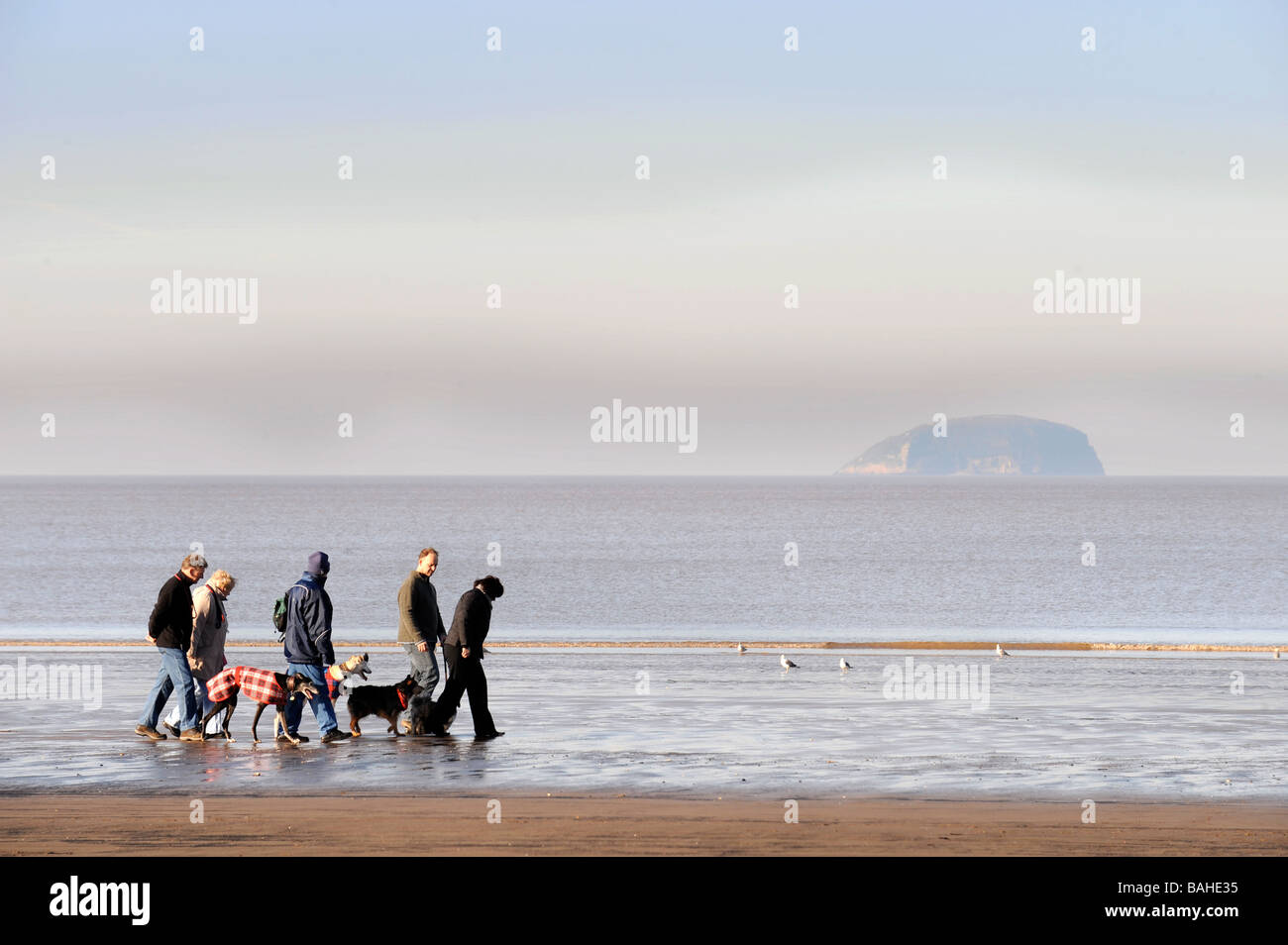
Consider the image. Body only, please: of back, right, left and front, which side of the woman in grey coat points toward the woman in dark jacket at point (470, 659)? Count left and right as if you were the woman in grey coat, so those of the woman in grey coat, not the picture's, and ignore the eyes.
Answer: front

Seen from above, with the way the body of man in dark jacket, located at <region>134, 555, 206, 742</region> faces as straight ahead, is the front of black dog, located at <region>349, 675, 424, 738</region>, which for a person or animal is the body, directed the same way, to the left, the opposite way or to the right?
the same way

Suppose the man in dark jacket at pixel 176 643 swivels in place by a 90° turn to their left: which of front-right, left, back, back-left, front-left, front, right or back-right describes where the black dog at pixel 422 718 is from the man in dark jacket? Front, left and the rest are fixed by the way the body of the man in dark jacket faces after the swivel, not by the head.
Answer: right

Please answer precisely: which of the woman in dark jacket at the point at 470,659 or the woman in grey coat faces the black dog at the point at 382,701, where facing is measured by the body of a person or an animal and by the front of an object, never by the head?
the woman in grey coat

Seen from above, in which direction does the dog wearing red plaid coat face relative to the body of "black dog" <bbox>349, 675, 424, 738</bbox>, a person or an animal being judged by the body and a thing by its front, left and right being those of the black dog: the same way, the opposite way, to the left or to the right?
the same way

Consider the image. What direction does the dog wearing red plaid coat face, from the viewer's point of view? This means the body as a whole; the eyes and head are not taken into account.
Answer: to the viewer's right

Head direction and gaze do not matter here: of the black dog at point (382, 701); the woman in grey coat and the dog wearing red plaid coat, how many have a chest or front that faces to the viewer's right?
3

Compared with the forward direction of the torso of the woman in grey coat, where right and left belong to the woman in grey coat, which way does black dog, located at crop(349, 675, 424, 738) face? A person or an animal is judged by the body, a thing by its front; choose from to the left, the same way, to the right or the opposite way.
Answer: the same way

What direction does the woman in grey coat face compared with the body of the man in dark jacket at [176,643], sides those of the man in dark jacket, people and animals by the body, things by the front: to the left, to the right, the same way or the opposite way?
the same way

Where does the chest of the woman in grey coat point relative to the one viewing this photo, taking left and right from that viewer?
facing to the right of the viewer

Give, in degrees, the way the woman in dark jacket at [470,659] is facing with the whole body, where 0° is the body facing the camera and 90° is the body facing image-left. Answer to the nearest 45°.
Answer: approximately 270°

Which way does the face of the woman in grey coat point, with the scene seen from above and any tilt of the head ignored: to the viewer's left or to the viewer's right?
to the viewer's right

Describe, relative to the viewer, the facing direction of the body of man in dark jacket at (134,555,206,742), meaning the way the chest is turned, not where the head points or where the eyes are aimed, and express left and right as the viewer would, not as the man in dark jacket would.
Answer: facing to the right of the viewer

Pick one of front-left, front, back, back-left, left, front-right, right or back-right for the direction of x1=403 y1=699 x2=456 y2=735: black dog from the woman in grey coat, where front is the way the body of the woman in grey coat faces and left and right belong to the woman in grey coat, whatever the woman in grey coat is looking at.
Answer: front

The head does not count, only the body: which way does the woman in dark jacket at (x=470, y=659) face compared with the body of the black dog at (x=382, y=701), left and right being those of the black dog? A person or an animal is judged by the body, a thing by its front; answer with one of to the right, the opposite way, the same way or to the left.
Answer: the same way

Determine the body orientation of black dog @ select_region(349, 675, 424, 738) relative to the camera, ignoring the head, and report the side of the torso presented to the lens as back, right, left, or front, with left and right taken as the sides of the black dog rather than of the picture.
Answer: right

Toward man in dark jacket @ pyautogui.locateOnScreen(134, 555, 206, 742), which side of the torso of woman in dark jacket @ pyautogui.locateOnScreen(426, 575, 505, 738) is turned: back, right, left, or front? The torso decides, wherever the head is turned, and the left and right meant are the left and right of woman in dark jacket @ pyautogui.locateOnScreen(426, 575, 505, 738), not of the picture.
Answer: back

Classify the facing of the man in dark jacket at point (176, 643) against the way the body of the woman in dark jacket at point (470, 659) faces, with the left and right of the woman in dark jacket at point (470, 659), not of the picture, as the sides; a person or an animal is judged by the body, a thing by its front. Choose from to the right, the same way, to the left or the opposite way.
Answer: the same way

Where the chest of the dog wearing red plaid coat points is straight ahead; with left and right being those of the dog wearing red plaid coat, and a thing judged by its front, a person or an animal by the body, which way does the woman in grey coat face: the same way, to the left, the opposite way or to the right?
the same way
